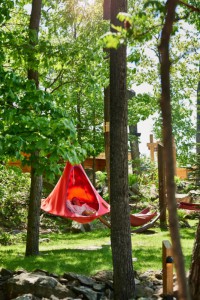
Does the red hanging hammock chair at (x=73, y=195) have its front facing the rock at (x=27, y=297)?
yes

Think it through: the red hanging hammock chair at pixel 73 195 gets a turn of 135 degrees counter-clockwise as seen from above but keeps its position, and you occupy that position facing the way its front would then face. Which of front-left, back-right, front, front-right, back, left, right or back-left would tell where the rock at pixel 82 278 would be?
back-right

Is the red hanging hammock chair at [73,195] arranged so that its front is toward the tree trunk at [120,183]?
yes

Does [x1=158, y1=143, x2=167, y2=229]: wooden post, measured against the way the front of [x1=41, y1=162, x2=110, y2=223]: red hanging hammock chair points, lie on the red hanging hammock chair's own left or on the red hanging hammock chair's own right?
on the red hanging hammock chair's own left

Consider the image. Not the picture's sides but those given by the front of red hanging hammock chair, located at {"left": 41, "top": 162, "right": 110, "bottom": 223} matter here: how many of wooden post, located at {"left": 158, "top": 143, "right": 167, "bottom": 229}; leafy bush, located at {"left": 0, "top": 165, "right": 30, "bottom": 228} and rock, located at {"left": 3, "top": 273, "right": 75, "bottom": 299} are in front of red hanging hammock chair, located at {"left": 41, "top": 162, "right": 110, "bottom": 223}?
1

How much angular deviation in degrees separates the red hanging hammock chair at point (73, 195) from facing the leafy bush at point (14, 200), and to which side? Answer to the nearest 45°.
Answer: approximately 135° to its right

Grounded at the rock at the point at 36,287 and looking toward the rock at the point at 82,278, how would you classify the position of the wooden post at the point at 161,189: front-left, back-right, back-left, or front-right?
front-left

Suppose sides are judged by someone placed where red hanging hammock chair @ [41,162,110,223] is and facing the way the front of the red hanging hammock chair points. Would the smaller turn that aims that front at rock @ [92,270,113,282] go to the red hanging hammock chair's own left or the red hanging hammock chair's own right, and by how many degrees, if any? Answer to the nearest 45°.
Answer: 0° — it already faces it

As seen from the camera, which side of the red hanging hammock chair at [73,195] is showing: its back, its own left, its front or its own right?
front

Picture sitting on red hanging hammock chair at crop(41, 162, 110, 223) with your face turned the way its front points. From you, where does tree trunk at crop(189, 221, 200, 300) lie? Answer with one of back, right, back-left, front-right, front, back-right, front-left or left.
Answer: front

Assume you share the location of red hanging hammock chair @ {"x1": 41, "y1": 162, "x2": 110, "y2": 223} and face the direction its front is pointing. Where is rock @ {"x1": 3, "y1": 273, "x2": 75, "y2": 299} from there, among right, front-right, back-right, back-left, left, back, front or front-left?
front

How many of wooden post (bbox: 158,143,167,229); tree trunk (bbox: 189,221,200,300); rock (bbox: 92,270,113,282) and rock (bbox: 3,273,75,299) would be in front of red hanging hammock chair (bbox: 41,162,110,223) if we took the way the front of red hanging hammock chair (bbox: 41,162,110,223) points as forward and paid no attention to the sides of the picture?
3

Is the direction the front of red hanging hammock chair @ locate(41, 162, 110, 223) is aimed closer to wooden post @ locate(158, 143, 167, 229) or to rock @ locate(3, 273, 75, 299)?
the rock

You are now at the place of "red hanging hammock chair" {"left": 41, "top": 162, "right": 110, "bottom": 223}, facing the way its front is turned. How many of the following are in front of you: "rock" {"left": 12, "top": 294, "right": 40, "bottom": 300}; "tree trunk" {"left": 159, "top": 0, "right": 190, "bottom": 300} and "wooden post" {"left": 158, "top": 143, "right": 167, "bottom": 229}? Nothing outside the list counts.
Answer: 2

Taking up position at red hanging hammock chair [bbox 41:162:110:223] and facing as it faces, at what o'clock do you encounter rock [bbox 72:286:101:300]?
The rock is roughly at 12 o'clock from the red hanging hammock chair.

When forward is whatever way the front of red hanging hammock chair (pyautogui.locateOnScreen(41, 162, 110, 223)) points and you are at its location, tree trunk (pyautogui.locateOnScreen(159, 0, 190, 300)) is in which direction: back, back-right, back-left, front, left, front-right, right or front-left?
front
